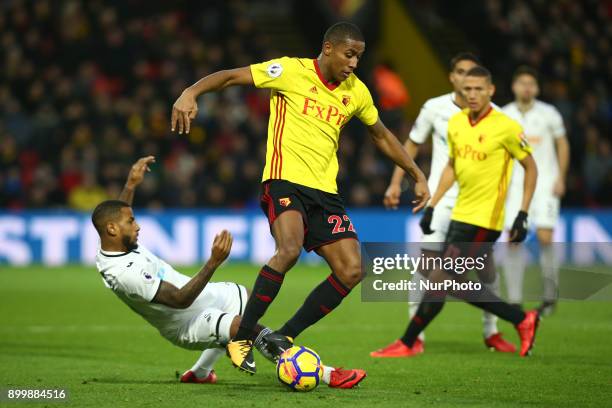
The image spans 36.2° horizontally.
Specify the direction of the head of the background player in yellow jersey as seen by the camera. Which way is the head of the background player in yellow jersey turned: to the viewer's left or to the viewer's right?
to the viewer's left

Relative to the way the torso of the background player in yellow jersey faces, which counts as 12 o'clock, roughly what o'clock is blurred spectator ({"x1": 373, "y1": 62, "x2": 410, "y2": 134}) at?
The blurred spectator is roughly at 4 o'clock from the background player in yellow jersey.

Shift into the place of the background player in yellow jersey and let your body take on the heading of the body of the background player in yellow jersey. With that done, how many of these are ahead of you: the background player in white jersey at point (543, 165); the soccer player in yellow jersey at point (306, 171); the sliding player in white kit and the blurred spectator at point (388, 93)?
2

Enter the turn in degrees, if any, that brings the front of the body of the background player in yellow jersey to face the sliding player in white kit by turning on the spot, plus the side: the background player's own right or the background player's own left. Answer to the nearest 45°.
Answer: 0° — they already face them

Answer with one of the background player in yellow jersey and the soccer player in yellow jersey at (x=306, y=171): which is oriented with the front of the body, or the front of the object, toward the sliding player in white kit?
the background player in yellow jersey

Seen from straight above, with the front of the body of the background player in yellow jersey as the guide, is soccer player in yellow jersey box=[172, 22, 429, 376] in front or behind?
in front

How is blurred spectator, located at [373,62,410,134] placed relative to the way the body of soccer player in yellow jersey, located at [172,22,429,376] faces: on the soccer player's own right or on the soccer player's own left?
on the soccer player's own left

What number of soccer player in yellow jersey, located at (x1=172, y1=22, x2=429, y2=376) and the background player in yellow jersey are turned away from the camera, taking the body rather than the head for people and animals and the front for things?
0

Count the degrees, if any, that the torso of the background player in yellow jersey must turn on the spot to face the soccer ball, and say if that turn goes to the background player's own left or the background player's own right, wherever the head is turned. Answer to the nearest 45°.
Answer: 0° — they already face it

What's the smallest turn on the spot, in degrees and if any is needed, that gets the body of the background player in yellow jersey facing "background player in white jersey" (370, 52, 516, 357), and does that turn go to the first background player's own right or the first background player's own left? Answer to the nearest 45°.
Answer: approximately 90° to the first background player's own right
